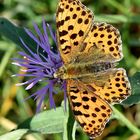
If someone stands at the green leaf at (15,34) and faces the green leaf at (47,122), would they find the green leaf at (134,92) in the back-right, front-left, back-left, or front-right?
front-left

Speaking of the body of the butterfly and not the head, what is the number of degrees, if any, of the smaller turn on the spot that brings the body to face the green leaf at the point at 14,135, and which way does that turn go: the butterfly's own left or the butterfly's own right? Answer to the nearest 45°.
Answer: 0° — it already faces it

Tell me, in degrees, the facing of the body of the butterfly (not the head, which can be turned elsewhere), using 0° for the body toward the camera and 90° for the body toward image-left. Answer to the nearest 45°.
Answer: approximately 90°

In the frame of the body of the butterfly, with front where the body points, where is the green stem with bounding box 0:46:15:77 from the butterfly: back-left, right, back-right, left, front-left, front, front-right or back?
front-right
